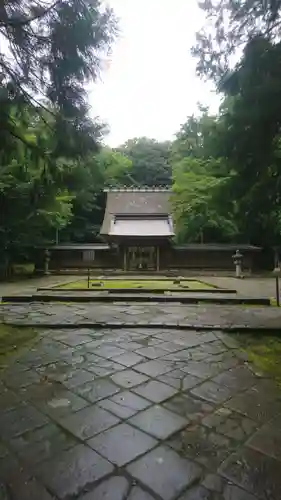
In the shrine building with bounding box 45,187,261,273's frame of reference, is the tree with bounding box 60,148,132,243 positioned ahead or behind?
behind

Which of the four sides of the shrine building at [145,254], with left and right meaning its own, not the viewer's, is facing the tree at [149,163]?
back

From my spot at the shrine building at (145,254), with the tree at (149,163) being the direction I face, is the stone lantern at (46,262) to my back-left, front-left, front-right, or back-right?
back-left

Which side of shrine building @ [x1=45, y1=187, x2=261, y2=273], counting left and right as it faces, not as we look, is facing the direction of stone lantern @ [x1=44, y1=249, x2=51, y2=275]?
right

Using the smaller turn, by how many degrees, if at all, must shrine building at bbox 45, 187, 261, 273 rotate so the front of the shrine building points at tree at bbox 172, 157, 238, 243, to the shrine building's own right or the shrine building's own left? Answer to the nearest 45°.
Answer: approximately 90° to the shrine building's own left

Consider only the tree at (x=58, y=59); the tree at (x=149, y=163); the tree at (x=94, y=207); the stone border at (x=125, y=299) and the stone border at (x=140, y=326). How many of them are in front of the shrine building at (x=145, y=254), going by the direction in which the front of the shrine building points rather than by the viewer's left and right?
3

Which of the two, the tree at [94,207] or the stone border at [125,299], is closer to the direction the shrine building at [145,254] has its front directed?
the stone border

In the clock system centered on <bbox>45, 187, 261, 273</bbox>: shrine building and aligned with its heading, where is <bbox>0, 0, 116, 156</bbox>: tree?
The tree is roughly at 12 o'clock from the shrine building.

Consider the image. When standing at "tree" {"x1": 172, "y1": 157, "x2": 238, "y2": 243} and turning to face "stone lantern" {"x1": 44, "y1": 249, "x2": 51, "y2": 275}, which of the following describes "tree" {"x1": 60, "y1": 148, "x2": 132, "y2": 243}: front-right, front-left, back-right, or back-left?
front-right

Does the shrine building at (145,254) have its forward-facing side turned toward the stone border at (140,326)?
yes

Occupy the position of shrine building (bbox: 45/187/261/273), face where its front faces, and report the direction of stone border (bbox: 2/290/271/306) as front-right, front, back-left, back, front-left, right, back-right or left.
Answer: front

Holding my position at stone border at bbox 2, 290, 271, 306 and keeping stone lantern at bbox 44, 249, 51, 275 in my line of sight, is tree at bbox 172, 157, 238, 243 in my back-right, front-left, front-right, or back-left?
front-right

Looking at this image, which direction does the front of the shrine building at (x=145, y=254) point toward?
toward the camera

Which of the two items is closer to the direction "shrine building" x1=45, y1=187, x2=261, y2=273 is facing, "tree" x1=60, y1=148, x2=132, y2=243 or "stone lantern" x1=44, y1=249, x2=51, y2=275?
the stone lantern

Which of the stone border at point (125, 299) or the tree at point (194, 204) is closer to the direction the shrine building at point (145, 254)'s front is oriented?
the stone border

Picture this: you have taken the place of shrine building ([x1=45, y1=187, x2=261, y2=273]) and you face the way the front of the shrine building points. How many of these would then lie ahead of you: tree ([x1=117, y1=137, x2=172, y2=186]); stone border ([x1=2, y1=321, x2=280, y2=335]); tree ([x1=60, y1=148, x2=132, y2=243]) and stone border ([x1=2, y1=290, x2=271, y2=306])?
2
